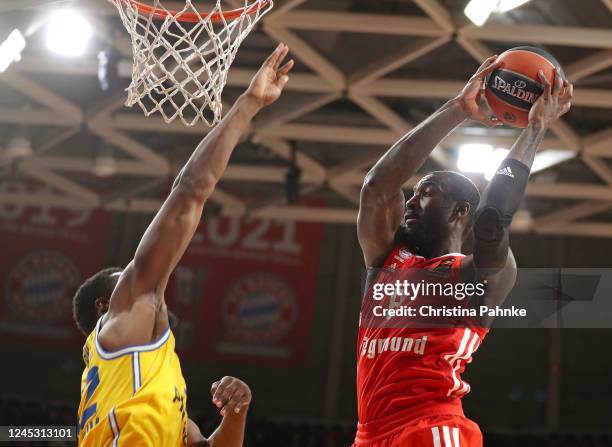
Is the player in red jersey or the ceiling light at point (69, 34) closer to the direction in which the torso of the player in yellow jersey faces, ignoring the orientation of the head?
the player in red jersey

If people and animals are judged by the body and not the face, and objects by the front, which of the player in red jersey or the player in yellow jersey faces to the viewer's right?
the player in yellow jersey

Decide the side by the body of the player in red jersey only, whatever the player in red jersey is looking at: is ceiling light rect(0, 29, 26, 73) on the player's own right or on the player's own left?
on the player's own right

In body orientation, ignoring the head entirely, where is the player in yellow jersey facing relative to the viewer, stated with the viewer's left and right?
facing to the right of the viewer

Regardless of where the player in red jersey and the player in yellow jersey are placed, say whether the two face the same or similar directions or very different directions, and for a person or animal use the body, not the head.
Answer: very different directions

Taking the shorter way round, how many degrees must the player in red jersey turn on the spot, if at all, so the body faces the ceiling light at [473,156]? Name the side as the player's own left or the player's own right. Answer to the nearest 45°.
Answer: approximately 135° to the player's own right

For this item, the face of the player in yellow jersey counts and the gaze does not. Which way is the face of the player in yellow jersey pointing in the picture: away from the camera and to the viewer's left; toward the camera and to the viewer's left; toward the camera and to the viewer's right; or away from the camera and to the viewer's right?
away from the camera and to the viewer's right
